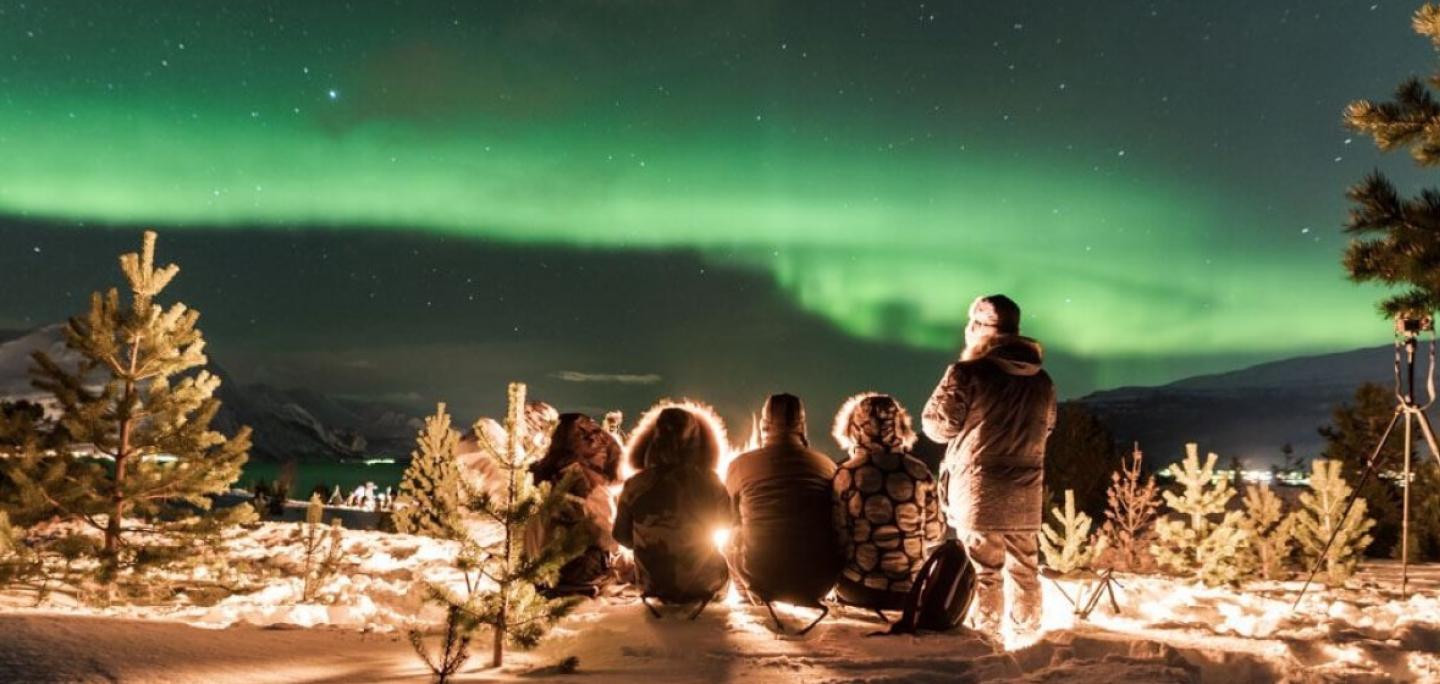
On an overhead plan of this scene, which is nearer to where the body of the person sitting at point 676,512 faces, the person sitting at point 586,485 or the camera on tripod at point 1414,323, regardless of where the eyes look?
the person sitting

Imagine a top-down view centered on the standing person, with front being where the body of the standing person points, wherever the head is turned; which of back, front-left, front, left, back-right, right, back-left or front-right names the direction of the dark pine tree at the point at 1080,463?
front-right

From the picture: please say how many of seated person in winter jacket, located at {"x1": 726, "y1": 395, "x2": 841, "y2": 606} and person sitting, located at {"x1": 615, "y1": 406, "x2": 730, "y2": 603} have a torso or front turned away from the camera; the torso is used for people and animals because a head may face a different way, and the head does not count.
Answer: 2

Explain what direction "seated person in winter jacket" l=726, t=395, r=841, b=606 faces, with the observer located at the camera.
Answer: facing away from the viewer

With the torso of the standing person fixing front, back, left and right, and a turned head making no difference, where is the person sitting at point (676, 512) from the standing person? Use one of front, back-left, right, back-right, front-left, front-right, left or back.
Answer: front-left

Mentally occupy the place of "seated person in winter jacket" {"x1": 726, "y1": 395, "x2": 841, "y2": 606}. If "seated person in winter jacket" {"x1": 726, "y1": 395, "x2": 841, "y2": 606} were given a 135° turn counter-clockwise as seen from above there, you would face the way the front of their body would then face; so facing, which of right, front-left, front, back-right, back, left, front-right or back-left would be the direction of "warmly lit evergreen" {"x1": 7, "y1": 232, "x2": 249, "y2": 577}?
front-right

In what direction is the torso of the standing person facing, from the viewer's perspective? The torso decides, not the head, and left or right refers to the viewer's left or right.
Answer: facing away from the viewer and to the left of the viewer

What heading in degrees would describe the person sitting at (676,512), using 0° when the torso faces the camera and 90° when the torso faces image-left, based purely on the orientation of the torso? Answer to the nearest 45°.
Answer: approximately 180°

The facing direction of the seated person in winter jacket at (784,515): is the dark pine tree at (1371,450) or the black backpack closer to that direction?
the dark pine tree

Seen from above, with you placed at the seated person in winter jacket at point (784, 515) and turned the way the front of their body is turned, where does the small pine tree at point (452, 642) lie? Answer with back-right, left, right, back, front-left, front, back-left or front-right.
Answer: back-left

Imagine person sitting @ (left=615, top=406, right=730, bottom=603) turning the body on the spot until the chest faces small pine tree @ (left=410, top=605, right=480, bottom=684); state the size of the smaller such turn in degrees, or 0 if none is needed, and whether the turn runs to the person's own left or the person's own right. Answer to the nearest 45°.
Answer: approximately 135° to the person's own left

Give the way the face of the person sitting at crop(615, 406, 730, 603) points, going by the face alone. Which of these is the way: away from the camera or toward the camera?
away from the camera

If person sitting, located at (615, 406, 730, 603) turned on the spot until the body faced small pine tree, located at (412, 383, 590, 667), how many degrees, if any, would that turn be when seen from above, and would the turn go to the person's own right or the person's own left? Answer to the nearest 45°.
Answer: approximately 135° to the person's own left
